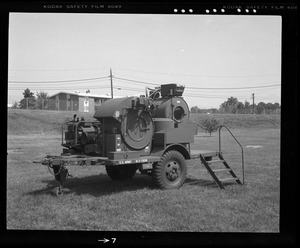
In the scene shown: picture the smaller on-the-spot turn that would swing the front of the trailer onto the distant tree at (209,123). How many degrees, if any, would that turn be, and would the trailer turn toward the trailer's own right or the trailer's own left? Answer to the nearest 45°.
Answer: approximately 135° to the trailer's own right

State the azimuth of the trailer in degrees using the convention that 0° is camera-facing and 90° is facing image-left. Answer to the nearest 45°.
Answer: approximately 45°
